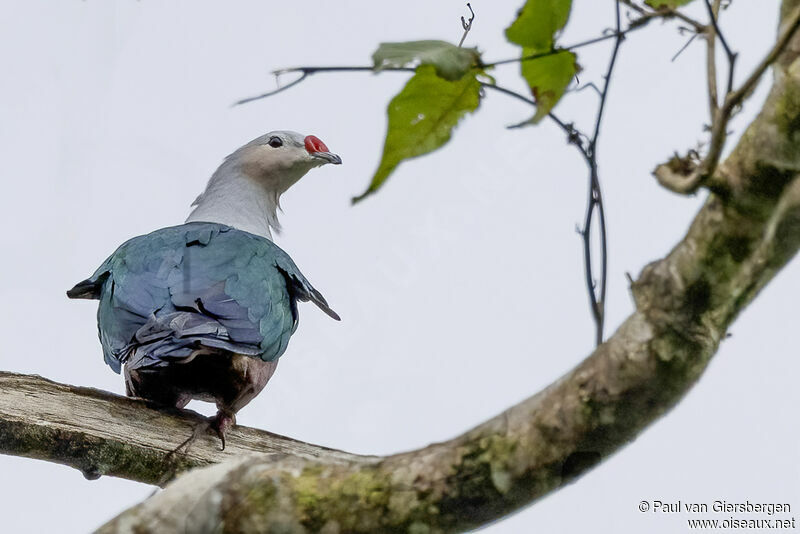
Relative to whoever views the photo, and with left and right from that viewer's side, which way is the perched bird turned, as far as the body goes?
facing away from the viewer
